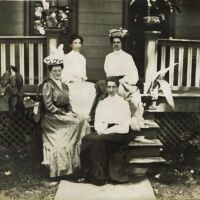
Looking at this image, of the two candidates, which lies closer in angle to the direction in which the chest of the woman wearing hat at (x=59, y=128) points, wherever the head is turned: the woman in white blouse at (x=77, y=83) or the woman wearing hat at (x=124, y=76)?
the woman wearing hat

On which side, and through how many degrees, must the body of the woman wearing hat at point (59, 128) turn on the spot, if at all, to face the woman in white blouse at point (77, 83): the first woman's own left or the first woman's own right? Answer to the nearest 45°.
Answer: approximately 135° to the first woman's own left

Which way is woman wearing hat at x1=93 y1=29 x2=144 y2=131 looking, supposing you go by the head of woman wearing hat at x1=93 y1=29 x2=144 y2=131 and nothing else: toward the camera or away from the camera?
toward the camera

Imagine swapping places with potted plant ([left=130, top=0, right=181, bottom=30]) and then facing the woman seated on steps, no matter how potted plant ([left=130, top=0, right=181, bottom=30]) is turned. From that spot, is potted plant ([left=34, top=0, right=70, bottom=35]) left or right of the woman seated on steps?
right

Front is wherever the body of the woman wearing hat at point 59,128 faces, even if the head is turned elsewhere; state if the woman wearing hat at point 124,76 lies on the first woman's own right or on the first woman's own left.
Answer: on the first woman's own left

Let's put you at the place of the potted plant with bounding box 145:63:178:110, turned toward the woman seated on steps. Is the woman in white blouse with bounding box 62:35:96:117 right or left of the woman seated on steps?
right

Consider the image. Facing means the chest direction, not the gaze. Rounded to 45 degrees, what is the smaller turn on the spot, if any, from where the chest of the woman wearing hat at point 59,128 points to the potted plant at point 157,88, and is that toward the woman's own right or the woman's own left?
approximately 90° to the woman's own left

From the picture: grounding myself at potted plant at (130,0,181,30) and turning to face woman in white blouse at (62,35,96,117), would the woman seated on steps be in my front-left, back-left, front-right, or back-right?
front-left

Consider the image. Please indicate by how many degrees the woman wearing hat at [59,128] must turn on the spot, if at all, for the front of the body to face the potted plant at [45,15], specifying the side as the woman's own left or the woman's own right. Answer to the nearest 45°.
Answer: approximately 135° to the woman's own left

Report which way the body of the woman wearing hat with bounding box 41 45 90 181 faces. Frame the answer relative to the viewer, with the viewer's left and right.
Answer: facing the viewer and to the right of the viewer

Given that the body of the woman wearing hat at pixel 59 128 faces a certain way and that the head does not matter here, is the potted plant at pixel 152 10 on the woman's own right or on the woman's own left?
on the woman's own left
